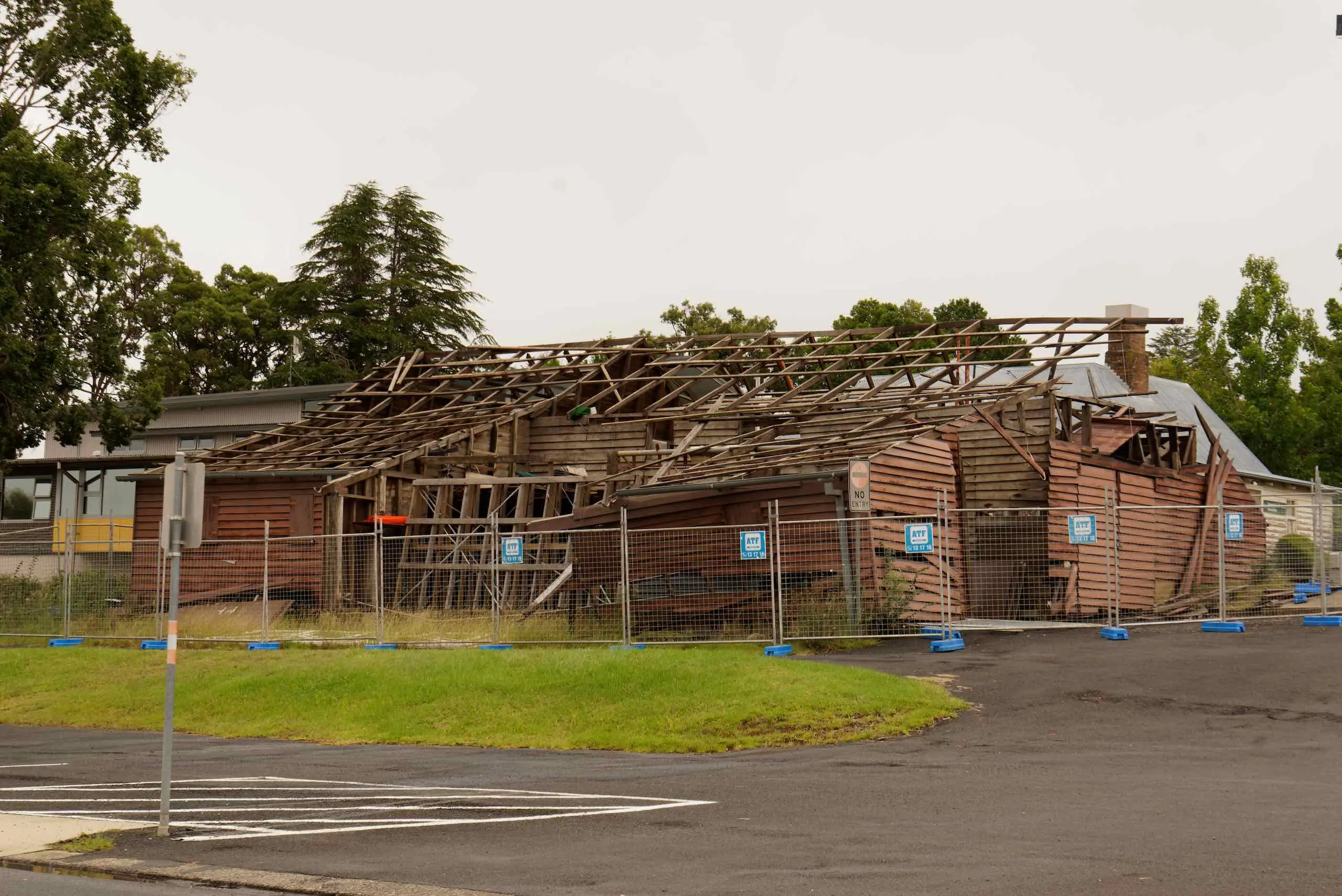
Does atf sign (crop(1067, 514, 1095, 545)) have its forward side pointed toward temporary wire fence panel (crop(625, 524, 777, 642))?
no

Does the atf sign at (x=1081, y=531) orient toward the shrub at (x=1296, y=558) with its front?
no

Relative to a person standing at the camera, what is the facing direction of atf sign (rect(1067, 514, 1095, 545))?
facing the viewer

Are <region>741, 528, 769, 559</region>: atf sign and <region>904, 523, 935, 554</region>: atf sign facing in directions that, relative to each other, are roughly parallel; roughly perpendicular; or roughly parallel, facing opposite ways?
roughly parallel

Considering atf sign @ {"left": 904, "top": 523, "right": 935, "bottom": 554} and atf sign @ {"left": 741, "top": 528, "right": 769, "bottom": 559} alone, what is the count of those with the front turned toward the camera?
2

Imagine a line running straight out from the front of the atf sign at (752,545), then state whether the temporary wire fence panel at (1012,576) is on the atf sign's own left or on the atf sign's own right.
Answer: on the atf sign's own left

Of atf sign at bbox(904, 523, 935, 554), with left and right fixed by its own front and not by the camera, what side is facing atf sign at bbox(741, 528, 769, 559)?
right

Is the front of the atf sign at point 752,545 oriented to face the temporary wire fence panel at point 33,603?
no

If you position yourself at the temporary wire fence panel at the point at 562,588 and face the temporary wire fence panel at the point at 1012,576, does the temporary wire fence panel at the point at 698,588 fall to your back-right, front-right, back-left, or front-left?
front-right

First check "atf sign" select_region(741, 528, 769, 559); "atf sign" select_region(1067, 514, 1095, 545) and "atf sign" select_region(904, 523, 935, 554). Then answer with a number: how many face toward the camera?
3

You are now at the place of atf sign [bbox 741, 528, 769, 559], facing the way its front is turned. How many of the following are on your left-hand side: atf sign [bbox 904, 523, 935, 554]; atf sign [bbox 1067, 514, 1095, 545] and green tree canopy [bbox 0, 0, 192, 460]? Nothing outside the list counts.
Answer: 2

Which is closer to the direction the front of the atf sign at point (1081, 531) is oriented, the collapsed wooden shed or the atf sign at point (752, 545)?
the atf sign

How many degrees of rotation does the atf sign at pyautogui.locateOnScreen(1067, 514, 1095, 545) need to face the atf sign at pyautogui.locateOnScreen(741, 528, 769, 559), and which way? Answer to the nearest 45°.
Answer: approximately 90° to its right

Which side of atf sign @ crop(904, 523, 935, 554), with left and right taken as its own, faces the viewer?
front
